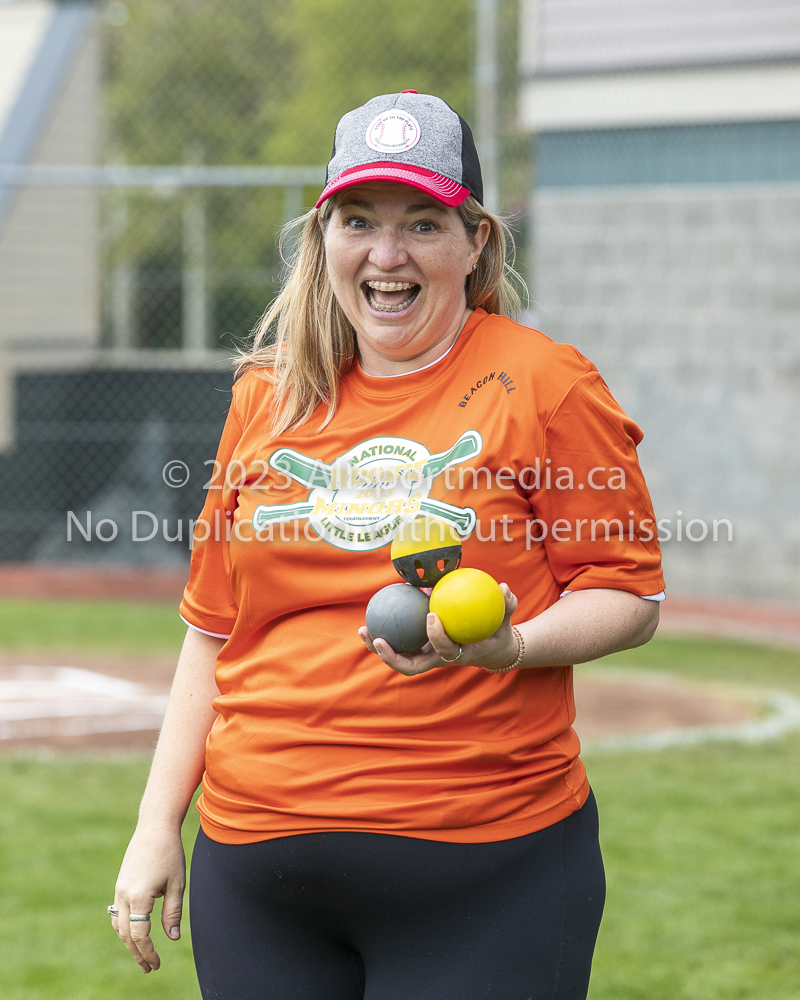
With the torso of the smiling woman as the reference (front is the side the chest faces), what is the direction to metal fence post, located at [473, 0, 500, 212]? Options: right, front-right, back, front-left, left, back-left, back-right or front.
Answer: back

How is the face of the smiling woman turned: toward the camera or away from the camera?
toward the camera

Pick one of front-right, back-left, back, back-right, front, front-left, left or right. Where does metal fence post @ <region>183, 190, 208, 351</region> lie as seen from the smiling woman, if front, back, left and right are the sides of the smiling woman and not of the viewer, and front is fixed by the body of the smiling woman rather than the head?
back

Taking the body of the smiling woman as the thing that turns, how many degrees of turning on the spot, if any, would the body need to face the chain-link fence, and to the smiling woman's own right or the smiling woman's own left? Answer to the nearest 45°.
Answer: approximately 180°

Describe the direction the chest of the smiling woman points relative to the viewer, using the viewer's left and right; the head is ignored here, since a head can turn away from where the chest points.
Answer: facing the viewer
